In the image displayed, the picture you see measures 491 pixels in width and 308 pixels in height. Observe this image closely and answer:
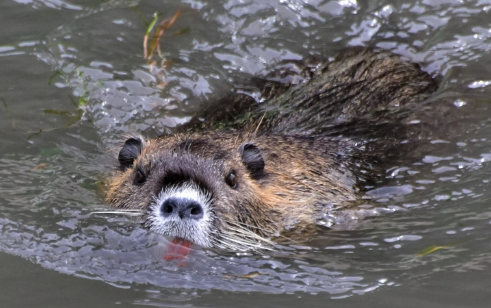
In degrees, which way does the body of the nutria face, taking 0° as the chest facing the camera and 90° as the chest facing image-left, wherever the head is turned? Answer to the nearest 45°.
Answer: approximately 45°
